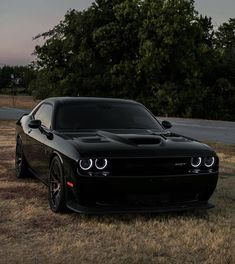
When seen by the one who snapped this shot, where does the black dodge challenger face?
facing the viewer and to the right of the viewer

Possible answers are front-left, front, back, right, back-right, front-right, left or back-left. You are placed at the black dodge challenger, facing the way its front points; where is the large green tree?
back-left
